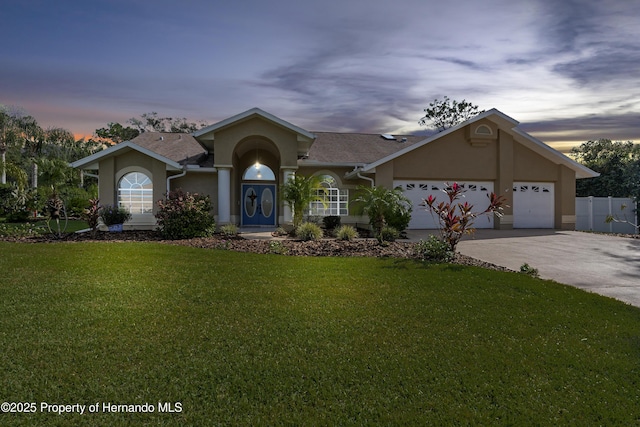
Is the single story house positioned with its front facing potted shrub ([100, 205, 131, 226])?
no

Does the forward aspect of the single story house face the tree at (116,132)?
no

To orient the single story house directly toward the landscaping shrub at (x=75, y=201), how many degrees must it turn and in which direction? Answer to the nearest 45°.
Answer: approximately 135° to its right

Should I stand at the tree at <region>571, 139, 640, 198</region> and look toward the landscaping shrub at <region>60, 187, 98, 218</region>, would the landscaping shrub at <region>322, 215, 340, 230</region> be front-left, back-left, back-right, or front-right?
front-left

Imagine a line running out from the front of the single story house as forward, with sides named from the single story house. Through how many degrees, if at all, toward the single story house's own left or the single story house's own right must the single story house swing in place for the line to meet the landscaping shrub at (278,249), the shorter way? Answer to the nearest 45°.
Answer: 0° — it already faces it

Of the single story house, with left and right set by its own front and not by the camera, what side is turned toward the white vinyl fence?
left

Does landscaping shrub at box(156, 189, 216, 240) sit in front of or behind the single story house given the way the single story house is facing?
in front

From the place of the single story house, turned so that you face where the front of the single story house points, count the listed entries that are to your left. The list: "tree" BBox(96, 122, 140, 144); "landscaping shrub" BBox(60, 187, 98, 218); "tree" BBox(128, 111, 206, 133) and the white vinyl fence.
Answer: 1

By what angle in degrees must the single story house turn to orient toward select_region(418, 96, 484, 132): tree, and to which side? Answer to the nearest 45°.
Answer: approximately 135° to its left

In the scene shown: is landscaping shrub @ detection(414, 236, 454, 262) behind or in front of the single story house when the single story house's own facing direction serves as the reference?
in front

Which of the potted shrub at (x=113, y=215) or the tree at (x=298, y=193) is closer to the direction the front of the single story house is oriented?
the tree

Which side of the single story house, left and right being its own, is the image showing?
front

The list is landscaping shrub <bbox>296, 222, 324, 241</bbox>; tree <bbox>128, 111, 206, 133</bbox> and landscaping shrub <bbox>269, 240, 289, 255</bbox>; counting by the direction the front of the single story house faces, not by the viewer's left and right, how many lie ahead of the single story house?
2

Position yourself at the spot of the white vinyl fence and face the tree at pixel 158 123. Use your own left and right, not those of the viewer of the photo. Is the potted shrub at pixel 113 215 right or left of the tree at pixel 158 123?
left

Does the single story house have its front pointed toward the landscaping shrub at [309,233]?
yes

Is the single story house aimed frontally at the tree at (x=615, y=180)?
no

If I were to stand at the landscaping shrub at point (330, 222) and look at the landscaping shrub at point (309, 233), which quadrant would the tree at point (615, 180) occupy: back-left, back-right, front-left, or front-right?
back-left
